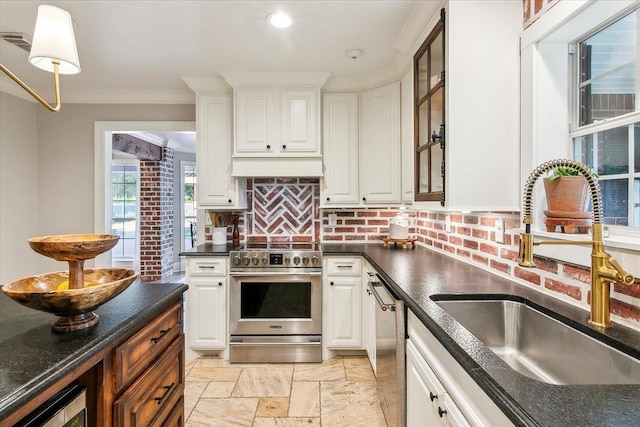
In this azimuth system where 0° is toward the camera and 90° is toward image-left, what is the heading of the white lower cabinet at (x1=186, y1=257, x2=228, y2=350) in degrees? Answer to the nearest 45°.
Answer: approximately 0°

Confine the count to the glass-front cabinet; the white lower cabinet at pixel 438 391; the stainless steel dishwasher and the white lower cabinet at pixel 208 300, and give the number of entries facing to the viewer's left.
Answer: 3

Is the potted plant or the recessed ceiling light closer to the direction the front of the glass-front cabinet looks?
the recessed ceiling light

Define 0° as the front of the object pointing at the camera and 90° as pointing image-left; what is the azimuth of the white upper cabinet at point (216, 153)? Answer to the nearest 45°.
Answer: approximately 0°

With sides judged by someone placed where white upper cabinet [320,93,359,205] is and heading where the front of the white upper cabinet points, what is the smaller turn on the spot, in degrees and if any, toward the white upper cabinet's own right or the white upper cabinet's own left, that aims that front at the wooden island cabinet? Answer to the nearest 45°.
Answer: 0° — it already faces it

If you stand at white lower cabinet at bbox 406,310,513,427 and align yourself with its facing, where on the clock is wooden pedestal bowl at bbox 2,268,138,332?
The wooden pedestal bowl is roughly at 11 o'clock from the white lower cabinet.
